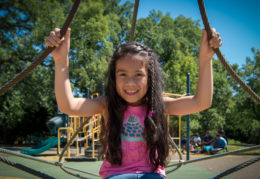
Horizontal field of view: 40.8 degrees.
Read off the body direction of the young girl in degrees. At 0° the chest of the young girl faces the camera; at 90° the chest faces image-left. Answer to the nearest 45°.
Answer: approximately 0°

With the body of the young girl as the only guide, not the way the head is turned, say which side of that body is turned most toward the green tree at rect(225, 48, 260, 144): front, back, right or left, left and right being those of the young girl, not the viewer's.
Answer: back

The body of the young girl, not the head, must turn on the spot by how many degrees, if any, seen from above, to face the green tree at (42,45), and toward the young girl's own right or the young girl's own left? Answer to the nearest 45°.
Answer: approximately 180°
